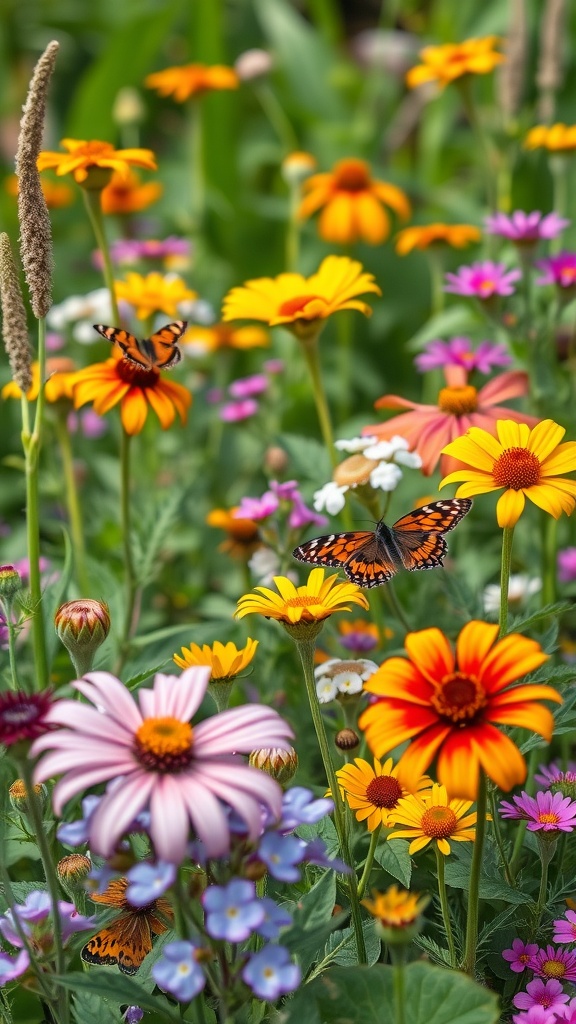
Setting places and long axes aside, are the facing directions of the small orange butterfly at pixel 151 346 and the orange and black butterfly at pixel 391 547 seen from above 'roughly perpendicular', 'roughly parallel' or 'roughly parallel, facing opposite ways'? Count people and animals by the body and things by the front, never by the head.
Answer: roughly parallel

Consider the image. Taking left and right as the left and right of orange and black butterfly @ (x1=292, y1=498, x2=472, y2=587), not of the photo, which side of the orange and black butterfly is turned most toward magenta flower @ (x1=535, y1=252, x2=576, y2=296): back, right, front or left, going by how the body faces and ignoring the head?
front

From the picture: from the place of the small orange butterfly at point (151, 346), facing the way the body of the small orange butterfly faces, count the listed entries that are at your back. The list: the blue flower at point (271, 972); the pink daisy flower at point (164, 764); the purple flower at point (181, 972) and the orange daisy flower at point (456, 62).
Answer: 3

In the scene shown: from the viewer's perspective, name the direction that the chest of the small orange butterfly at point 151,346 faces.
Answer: away from the camera

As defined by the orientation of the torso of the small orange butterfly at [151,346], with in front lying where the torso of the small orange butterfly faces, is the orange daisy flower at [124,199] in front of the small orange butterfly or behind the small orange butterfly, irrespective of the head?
in front

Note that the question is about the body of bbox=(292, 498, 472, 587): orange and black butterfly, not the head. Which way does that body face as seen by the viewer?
away from the camera

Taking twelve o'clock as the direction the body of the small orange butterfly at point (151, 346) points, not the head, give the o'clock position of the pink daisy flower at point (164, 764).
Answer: The pink daisy flower is roughly at 6 o'clock from the small orange butterfly.

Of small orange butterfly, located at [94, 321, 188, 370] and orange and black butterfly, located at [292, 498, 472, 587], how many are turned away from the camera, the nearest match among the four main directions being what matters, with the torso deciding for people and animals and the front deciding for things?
2
